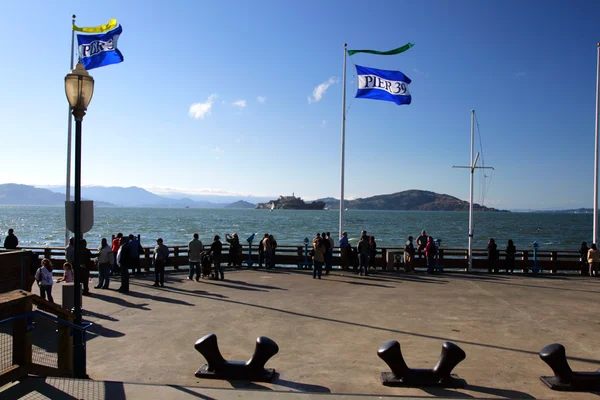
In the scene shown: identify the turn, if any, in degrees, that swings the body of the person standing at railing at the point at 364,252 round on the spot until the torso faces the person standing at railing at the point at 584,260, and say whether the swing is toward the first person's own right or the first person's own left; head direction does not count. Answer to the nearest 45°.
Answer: approximately 90° to the first person's own right

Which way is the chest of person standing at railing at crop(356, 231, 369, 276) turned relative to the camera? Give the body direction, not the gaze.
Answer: away from the camera

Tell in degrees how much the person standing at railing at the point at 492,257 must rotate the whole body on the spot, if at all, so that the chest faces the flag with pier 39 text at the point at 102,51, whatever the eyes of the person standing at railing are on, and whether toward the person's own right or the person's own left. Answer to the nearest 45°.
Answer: approximately 135° to the person's own left

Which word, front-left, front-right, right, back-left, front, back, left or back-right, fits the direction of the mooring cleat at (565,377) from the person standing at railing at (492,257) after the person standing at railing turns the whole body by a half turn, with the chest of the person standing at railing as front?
front

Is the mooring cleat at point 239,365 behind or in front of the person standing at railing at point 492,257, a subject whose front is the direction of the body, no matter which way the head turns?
behind

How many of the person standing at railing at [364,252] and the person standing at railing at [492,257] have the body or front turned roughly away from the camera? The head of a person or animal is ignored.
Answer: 2

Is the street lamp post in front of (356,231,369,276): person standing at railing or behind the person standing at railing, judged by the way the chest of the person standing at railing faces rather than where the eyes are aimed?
behind

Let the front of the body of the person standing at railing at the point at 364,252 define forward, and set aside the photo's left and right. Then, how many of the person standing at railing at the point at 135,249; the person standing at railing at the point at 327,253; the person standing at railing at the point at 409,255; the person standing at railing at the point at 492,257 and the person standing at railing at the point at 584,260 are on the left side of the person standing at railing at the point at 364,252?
2

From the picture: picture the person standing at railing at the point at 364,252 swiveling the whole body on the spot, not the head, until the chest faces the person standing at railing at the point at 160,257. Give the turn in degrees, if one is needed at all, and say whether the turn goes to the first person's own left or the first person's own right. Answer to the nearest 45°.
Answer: approximately 135° to the first person's own left

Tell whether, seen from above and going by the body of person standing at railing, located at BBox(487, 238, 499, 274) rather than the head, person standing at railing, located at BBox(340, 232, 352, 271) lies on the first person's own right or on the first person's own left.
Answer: on the first person's own left

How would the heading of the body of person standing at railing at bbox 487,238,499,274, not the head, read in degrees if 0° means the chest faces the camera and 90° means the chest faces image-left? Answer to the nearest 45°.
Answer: approximately 180°

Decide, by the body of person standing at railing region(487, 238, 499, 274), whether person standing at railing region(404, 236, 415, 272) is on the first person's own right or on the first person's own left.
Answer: on the first person's own left
